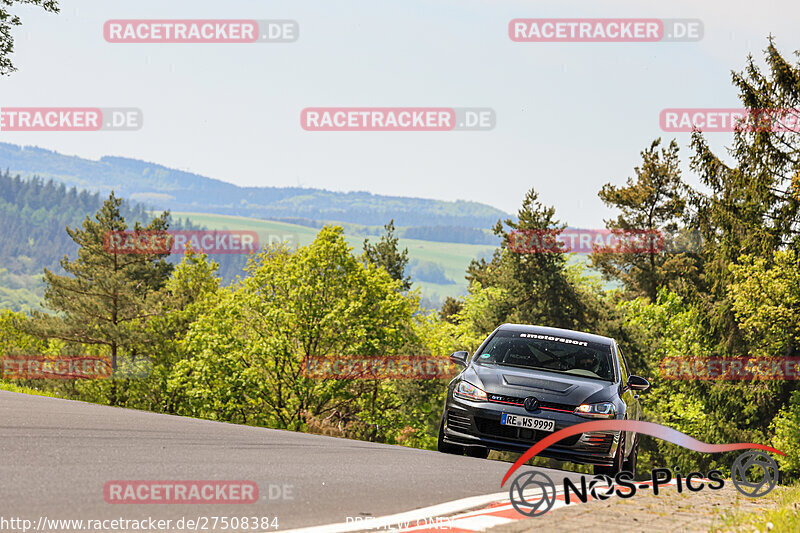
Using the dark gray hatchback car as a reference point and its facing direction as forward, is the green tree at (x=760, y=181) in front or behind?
behind

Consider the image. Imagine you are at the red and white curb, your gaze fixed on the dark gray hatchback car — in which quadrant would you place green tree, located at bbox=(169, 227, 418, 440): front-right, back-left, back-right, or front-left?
front-left

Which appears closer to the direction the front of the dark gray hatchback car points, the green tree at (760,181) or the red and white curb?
the red and white curb

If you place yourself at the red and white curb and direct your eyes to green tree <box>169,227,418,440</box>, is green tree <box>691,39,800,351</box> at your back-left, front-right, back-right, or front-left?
front-right

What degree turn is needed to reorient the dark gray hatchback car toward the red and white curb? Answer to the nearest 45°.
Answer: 0° — it already faces it

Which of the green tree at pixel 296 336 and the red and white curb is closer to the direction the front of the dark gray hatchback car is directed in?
the red and white curb

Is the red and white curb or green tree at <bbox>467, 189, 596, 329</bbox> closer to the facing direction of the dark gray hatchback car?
the red and white curb

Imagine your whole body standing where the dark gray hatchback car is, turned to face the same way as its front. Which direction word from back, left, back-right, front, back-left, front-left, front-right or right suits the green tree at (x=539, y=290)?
back

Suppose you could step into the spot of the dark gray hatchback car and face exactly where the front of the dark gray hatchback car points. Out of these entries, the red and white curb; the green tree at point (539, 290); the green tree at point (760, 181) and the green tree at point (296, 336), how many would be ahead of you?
1

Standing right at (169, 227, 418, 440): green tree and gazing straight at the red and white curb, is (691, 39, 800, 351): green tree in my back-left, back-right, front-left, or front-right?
front-left

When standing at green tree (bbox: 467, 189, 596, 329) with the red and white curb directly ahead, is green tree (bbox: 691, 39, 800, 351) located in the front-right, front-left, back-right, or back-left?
front-left

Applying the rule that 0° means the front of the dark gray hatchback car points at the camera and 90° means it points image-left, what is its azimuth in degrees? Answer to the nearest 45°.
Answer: approximately 0°

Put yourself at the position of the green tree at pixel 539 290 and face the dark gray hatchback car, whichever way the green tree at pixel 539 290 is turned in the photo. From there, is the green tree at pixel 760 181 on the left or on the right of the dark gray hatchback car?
left
